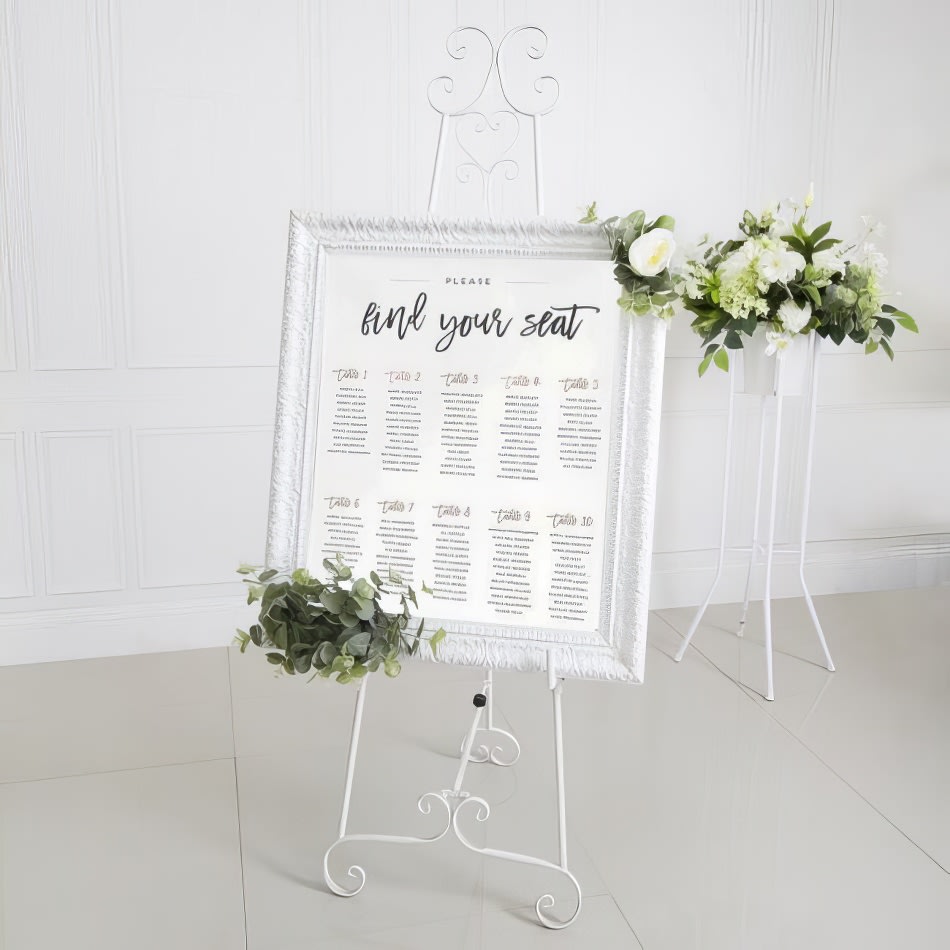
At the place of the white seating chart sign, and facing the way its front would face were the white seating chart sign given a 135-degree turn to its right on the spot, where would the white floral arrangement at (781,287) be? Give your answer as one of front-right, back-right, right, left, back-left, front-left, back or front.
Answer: right

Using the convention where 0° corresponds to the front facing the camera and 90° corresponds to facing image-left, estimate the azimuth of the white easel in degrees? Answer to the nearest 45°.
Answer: approximately 0°
